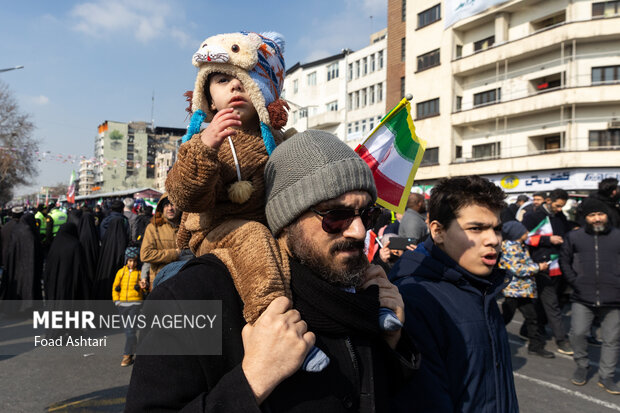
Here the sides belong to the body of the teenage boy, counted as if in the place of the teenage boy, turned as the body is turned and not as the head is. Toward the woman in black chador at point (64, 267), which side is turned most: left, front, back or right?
back

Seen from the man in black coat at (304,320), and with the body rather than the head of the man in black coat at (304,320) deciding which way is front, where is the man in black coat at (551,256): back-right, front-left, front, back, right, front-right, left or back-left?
left

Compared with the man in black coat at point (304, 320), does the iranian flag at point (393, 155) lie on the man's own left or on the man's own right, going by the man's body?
on the man's own left

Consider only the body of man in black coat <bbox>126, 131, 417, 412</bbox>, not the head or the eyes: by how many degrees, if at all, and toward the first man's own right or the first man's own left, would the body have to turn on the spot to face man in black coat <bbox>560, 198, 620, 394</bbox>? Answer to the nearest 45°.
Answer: approximately 90° to the first man's own left

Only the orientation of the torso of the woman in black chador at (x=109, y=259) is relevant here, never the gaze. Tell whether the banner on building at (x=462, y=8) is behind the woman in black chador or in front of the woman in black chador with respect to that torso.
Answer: in front

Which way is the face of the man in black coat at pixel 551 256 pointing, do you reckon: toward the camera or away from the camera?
toward the camera

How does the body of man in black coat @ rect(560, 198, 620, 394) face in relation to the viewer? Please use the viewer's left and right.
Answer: facing the viewer

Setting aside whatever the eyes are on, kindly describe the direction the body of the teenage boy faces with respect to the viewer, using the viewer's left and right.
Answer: facing the viewer and to the right of the viewer

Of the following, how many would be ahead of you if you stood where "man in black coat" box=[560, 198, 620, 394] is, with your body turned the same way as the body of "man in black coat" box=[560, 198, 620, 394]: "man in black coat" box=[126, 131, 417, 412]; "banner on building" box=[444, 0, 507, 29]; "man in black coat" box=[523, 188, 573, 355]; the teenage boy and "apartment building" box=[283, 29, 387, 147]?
2

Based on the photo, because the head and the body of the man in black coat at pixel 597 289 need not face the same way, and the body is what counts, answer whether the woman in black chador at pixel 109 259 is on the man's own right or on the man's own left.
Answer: on the man's own right
